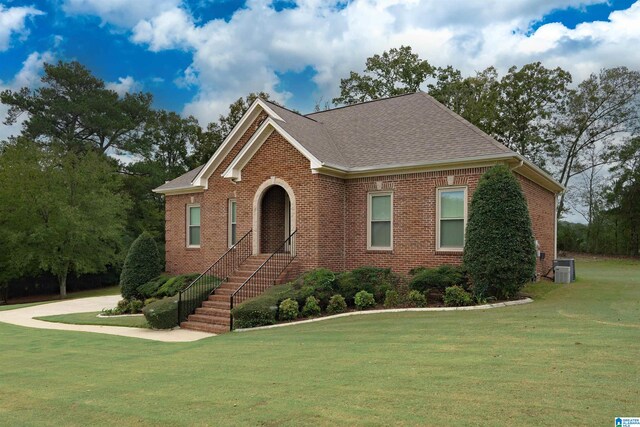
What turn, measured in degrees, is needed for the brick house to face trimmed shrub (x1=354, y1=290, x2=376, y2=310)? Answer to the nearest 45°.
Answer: approximately 45° to its left

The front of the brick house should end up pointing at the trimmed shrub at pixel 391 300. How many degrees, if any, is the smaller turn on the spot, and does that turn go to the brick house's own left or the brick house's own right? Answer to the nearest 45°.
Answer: approximately 45° to the brick house's own left

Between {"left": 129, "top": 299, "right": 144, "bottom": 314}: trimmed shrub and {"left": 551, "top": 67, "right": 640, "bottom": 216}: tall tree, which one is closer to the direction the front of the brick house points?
the trimmed shrub

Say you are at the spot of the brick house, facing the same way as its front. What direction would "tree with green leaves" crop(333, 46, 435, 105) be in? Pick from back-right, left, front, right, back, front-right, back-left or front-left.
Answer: back-right

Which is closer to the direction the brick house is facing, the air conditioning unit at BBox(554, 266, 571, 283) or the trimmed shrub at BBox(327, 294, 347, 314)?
the trimmed shrub

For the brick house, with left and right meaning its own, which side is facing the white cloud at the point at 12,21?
right

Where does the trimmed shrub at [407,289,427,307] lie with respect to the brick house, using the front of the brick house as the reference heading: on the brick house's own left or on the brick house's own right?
on the brick house's own left

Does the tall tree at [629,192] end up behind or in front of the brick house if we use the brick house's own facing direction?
behind

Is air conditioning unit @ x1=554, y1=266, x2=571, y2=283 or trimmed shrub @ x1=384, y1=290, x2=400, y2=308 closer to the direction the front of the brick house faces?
the trimmed shrub

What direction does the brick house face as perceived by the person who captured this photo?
facing the viewer and to the left of the viewer

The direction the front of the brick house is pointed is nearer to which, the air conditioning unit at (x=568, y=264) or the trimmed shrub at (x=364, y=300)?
the trimmed shrub

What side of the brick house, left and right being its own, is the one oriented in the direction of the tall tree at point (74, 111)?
right
